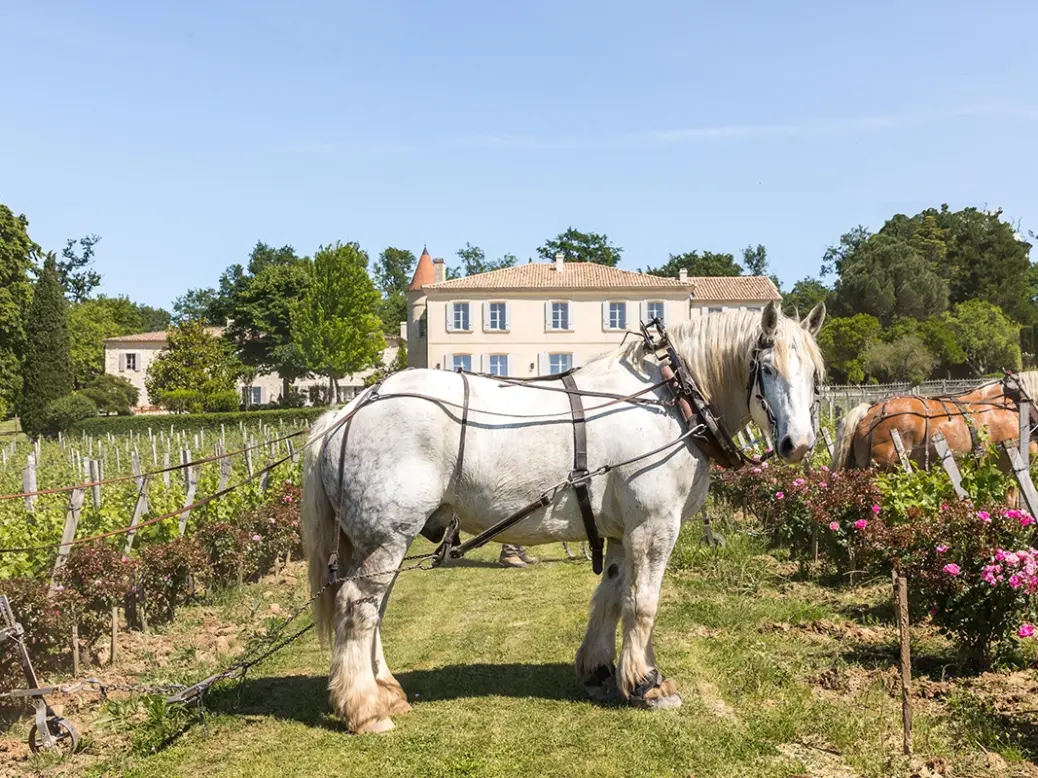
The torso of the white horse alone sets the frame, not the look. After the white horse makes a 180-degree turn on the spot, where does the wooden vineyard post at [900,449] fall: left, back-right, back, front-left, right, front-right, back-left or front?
back-right

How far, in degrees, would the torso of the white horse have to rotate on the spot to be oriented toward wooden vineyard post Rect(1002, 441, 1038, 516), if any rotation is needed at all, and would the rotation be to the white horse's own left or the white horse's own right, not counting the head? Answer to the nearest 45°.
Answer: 0° — it already faces it

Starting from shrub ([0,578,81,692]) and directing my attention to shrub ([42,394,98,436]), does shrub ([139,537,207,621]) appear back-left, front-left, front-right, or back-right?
front-right

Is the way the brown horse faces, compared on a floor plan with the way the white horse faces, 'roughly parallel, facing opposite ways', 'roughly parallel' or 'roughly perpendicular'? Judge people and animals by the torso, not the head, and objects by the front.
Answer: roughly parallel

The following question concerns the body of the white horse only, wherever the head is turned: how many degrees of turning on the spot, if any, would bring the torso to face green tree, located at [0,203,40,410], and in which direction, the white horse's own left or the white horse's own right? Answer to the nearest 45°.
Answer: approximately 135° to the white horse's own left

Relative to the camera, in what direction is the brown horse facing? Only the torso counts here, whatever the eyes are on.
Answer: to the viewer's right

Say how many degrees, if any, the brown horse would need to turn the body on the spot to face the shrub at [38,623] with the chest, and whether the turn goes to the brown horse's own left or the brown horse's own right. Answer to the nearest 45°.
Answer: approximately 135° to the brown horse's own right

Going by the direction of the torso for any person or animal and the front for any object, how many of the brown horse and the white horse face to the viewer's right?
2

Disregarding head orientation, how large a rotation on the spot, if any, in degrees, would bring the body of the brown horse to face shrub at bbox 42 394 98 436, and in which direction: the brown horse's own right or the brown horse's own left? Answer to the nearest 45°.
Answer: approximately 135° to the brown horse's own left

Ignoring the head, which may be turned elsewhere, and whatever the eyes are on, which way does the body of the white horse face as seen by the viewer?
to the viewer's right
